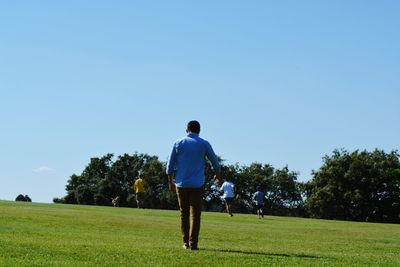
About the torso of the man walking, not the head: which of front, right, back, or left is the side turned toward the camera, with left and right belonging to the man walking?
back
